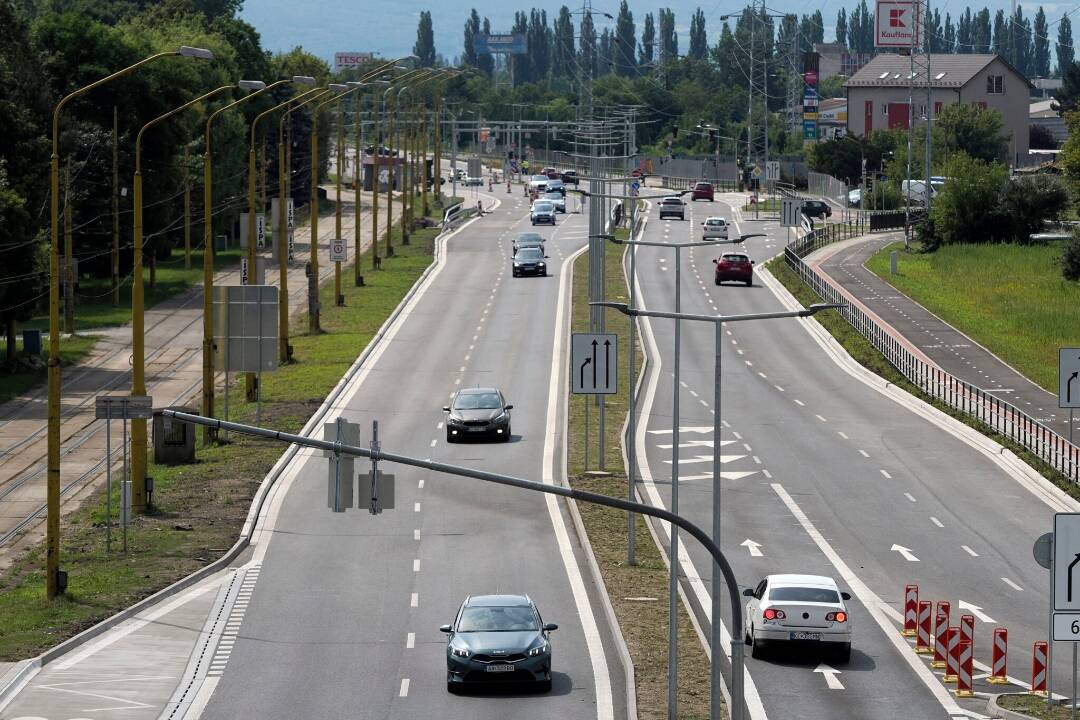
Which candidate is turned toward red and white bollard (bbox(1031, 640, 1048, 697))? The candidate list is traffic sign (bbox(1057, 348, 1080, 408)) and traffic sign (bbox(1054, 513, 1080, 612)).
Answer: traffic sign (bbox(1057, 348, 1080, 408))

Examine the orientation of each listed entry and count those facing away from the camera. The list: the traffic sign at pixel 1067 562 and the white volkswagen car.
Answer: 1

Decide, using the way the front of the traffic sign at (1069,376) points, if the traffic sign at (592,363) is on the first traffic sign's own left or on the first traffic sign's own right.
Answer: on the first traffic sign's own right

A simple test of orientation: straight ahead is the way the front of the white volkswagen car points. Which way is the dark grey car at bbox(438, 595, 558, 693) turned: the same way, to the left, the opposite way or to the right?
the opposite way

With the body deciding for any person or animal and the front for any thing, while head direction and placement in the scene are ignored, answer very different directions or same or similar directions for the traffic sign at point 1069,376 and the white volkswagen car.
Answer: very different directions

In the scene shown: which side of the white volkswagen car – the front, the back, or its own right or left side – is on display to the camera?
back

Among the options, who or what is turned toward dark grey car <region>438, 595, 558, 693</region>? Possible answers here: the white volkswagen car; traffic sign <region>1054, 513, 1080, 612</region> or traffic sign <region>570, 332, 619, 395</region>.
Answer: traffic sign <region>570, 332, 619, 395</region>

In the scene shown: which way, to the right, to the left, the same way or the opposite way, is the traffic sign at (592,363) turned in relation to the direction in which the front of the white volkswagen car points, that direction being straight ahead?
the opposite way
